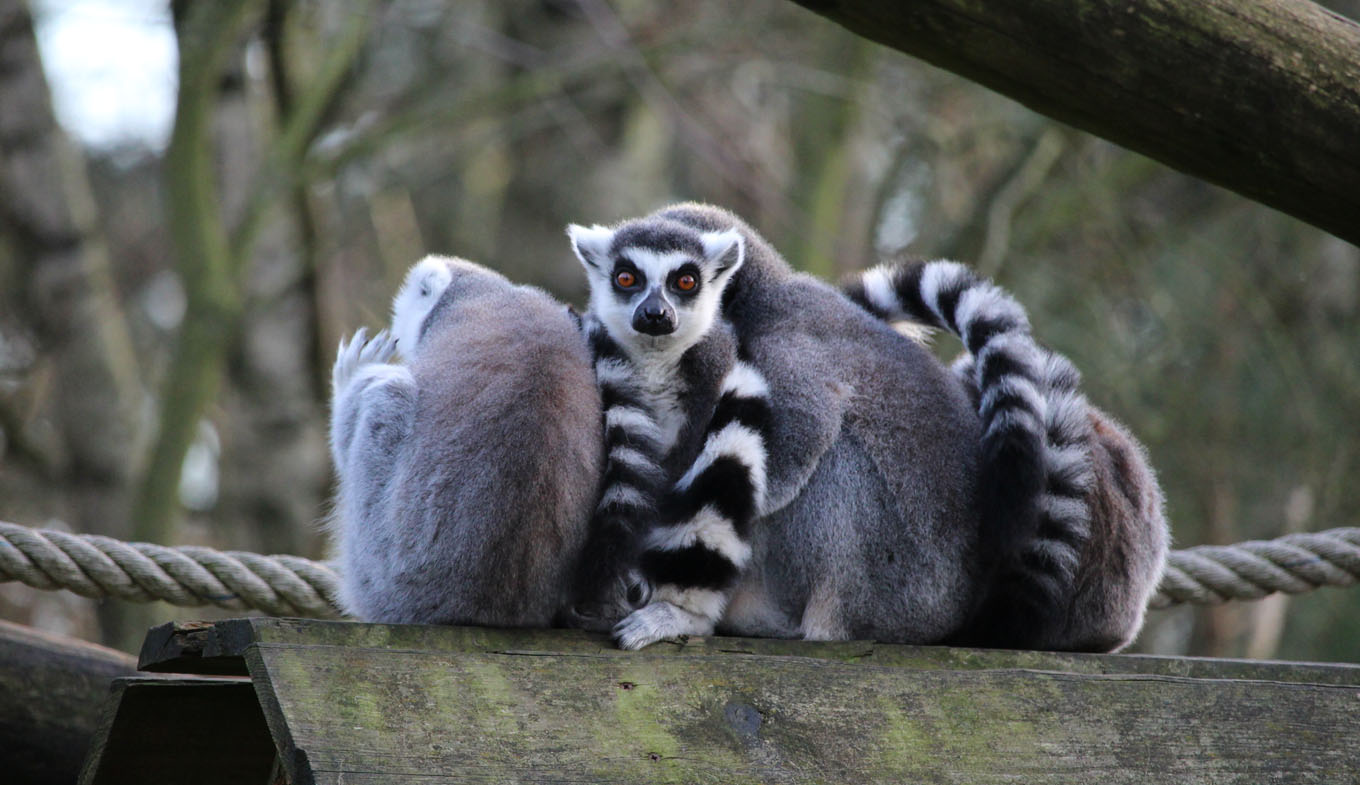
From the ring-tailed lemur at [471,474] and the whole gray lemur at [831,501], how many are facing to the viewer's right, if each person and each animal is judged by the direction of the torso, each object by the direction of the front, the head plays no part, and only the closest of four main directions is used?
0

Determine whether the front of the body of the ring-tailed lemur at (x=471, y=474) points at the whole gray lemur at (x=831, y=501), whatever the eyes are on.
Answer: no

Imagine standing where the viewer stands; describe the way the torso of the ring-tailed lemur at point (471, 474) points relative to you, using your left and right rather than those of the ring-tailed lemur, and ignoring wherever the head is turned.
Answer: facing away from the viewer and to the left of the viewer
